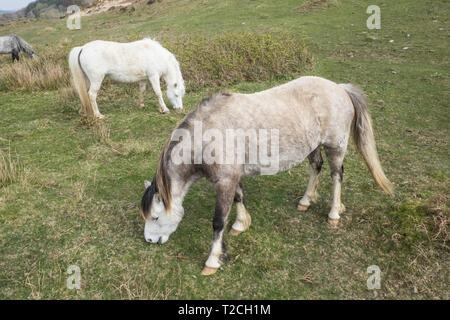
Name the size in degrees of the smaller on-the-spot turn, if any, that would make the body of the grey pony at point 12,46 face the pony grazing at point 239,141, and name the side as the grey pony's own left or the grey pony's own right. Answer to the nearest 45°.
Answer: approximately 90° to the grey pony's own right

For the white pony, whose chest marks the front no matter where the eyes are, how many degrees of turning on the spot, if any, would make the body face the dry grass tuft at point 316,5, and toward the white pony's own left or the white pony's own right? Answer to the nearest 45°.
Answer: approximately 45° to the white pony's own left

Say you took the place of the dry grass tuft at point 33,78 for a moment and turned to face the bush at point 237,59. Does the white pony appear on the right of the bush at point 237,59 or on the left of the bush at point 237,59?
right

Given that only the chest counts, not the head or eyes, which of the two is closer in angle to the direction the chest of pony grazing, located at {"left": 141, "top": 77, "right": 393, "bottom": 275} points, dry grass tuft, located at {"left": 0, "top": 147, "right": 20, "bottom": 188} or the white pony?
the dry grass tuft

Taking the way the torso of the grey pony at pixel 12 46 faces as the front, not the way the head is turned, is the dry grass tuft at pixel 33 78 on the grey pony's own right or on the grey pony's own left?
on the grey pony's own right

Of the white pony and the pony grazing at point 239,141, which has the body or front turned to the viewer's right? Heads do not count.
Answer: the white pony

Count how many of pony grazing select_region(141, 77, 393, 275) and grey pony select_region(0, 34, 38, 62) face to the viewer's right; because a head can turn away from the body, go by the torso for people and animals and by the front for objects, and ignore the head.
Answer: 1

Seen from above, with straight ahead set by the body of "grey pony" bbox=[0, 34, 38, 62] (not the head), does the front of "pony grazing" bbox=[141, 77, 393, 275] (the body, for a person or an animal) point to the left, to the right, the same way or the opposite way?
the opposite way

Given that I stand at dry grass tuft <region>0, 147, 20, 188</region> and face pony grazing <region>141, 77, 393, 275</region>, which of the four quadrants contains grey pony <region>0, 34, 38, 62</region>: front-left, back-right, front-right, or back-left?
back-left

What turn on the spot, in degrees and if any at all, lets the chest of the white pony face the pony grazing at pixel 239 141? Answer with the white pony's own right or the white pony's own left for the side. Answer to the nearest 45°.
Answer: approximately 90° to the white pony's own right

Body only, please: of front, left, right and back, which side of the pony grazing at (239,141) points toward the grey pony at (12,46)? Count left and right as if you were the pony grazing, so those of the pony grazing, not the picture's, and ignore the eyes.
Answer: right

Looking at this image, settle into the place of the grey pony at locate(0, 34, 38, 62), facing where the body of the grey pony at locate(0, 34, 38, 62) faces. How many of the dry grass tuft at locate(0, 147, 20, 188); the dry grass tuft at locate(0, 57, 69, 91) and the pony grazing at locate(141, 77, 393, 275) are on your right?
3

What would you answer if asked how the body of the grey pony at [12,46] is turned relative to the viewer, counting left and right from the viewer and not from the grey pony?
facing to the right of the viewer

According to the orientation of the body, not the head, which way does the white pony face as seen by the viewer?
to the viewer's right
